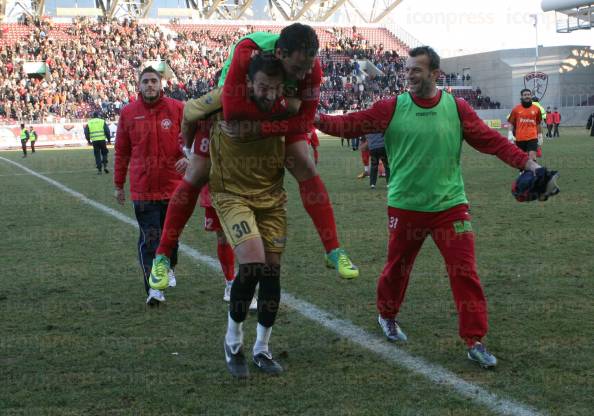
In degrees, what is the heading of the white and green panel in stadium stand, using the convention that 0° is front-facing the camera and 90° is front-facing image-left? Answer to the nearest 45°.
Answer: approximately 0°

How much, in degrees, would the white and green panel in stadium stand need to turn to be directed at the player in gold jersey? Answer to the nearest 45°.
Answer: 0° — it already faces them
